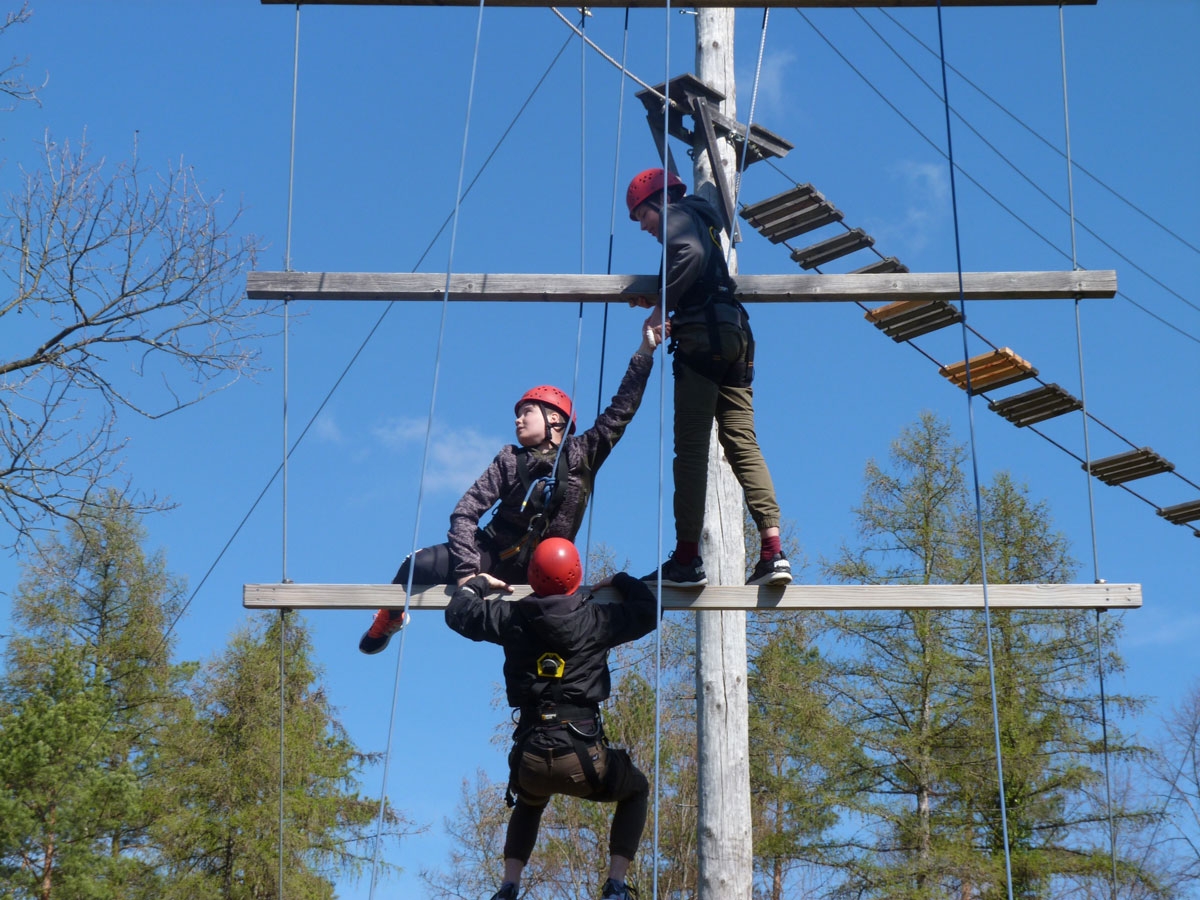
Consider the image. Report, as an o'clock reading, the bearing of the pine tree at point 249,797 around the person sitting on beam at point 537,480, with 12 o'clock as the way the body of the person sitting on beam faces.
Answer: The pine tree is roughly at 4 o'clock from the person sitting on beam.

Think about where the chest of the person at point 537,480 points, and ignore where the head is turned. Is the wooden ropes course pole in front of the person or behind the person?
behind

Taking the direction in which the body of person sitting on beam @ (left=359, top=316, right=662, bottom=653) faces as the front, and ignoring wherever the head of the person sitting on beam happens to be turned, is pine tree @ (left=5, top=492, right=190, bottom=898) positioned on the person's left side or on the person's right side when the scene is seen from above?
on the person's right side

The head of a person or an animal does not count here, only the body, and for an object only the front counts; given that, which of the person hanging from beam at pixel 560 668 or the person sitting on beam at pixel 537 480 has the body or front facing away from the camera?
the person hanging from beam at pixel 560 668

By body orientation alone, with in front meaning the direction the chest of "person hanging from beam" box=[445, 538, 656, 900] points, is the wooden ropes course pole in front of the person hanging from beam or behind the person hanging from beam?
in front

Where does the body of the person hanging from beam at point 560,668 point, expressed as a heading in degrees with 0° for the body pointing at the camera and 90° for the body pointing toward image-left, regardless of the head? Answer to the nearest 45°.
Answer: approximately 180°

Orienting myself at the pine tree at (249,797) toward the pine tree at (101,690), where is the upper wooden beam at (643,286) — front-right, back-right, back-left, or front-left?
back-left

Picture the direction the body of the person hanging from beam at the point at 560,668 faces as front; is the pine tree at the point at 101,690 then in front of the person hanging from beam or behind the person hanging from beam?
in front

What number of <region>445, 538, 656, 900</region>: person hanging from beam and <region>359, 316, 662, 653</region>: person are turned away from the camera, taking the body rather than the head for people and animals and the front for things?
1

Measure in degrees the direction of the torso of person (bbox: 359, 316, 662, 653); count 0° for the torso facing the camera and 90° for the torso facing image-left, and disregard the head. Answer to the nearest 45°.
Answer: approximately 45°

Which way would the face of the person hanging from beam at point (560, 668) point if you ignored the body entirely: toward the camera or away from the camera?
away from the camera
